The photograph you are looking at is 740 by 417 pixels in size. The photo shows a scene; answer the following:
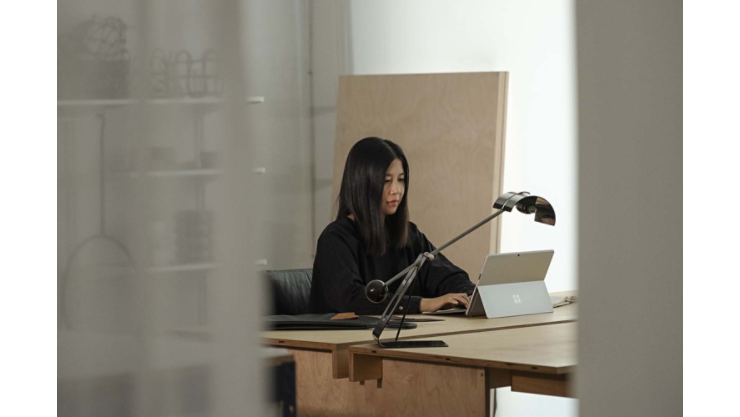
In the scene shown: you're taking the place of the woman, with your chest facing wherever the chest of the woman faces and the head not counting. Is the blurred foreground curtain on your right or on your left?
on your right

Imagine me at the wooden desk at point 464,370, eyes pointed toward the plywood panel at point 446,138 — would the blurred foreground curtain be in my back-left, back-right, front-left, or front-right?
back-left

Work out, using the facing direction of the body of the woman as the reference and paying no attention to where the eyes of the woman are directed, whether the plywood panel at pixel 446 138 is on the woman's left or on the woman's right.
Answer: on the woman's left

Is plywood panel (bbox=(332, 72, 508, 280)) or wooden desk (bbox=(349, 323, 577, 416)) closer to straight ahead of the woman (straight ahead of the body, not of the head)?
the wooden desk

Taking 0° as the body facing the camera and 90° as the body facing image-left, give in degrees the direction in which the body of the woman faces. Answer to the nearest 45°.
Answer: approximately 315°
